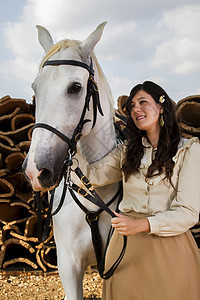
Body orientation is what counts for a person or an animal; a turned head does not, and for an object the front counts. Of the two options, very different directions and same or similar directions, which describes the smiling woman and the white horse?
same or similar directions

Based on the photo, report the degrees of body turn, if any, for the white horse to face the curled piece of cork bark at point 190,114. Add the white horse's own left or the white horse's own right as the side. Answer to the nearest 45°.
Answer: approximately 180°

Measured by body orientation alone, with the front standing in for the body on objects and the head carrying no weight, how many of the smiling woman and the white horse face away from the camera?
0

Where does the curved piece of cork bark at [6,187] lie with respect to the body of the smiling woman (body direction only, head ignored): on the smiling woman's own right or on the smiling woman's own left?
on the smiling woman's own right

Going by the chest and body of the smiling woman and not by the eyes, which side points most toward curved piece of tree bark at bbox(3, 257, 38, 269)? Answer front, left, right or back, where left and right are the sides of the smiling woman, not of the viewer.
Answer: right

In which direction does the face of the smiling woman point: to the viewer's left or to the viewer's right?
to the viewer's left

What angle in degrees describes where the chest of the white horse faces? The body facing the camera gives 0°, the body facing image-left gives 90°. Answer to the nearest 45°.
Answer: approximately 45°

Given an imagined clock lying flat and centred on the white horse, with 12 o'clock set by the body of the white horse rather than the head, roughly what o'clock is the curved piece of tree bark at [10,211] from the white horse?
The curved piece of tree bark is roughly at 4 o'clock from the white horse.

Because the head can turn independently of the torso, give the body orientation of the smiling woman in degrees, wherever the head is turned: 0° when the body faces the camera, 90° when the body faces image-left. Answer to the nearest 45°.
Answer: approximately 45°

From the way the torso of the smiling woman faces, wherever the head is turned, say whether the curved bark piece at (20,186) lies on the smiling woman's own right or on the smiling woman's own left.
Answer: on the smiling woman's own right
